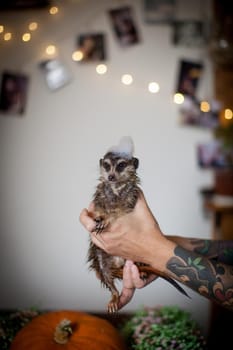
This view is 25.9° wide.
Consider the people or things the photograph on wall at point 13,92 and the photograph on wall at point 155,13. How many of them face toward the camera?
2

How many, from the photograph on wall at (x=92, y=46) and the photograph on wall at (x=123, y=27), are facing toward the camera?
2

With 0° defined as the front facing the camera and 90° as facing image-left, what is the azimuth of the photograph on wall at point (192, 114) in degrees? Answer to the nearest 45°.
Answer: approximately 0°

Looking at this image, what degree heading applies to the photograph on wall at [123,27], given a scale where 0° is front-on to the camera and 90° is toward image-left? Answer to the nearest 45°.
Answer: approximately 0°
